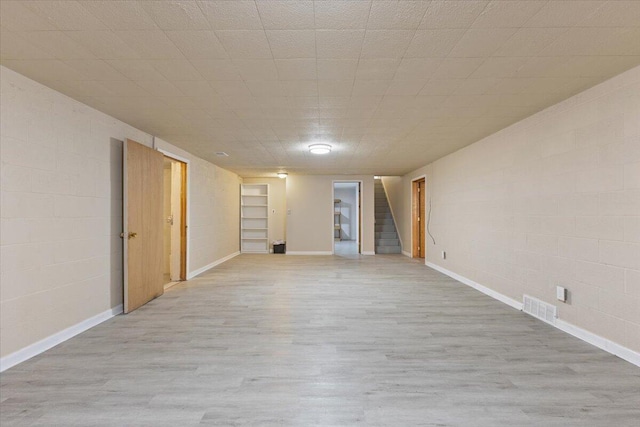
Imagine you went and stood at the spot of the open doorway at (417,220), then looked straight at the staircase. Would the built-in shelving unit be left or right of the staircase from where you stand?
left

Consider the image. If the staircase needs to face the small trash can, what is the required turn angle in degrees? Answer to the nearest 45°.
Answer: approximately 45° to its right

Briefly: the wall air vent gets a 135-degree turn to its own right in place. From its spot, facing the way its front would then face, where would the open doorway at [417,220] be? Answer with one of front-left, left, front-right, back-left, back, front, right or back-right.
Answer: front-left

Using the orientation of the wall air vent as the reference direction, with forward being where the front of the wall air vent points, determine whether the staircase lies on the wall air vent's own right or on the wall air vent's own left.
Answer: on the wall air vent's own right

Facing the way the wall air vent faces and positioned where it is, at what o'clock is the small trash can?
The small trash can is roughly at 2 o'clock from the wall air vent.

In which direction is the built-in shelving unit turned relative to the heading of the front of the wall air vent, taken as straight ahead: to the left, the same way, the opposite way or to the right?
to the left

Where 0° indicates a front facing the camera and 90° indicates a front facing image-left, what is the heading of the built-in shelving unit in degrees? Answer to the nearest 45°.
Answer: approximately 0°

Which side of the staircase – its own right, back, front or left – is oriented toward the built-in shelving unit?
right

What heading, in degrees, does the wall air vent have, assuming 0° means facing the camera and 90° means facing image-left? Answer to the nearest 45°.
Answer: approximately 45°

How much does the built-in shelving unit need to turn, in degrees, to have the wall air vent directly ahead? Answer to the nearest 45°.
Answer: approximately 45° to its left

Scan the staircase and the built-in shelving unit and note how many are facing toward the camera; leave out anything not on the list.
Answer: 2
